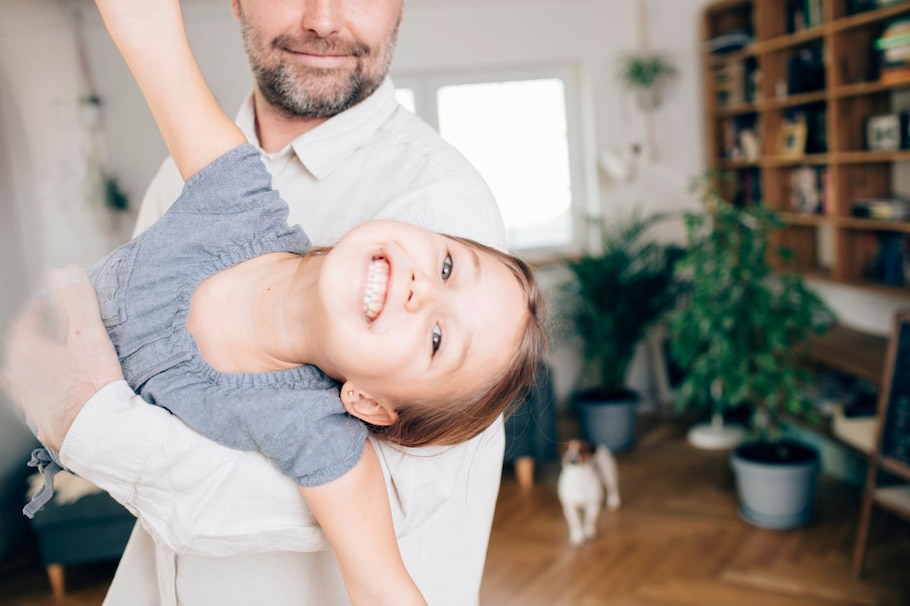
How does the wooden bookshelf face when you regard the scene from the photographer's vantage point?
facing the viewer and to the left of the viewer

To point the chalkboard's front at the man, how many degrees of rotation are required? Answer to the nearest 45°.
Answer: approximately 45° to its left

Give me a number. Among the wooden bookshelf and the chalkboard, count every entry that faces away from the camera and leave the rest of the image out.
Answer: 0

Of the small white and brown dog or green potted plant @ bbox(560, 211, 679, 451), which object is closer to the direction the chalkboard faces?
the small white and brown dog

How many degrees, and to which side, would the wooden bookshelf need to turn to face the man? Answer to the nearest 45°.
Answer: approximately 45° to its left

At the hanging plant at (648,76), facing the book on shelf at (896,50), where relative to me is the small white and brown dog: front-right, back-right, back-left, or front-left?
front-right

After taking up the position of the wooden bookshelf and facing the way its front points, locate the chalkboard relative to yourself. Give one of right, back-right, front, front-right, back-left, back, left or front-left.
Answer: front-left

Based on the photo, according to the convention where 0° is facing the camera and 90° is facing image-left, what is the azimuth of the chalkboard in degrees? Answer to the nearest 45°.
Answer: approximately 45°

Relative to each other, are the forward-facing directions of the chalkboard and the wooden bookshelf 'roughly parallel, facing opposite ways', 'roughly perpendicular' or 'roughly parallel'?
roughly parallel

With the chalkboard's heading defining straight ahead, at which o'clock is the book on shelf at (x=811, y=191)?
The book on shelf is roughly at 4 o'clock from the chalkboard.

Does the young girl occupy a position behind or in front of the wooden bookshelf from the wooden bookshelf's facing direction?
in front

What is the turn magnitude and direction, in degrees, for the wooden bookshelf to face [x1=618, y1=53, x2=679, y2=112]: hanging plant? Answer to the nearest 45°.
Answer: approximately 90° to its right

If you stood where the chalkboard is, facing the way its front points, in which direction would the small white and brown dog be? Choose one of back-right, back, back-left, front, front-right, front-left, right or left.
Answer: front-right

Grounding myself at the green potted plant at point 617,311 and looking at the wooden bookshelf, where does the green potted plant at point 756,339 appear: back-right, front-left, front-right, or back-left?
front-right
